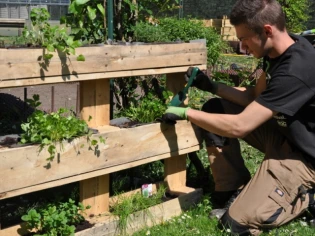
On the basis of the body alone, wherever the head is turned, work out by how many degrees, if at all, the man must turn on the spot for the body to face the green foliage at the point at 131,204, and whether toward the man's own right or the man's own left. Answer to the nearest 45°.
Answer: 0° — they already face it

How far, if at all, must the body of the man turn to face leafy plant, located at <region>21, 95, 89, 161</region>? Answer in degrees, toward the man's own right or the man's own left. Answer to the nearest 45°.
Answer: approximately 45° to the man's own left

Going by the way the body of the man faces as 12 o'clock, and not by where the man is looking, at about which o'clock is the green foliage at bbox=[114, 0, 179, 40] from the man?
The green foliage is roughly at 1 o'clock from the man.

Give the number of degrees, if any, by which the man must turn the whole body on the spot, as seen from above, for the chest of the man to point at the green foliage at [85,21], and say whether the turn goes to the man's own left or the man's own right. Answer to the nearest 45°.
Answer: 0° — they already face it

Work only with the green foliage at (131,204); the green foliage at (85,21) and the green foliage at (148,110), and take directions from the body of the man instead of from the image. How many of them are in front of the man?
3

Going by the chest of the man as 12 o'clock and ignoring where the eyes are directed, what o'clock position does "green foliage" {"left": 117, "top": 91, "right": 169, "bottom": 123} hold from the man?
The green foliage is roughly at 12 o'clock from the man.

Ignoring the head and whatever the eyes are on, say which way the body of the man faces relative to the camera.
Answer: to the viewer's left

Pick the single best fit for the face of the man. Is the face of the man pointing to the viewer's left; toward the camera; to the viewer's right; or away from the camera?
to the viewer's left

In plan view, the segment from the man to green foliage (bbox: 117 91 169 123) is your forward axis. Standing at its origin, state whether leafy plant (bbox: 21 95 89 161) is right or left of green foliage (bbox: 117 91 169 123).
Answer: left

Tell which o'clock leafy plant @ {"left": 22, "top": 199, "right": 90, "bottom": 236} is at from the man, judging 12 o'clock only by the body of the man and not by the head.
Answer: The leafy plant is roughly at 11 o'clock from the man.

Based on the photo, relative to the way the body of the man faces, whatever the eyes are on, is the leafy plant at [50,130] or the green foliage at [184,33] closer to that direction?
the leafy plant

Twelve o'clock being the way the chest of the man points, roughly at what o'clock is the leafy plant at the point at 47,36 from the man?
The leafy plant is roughly at 11 o'clock from the man.
